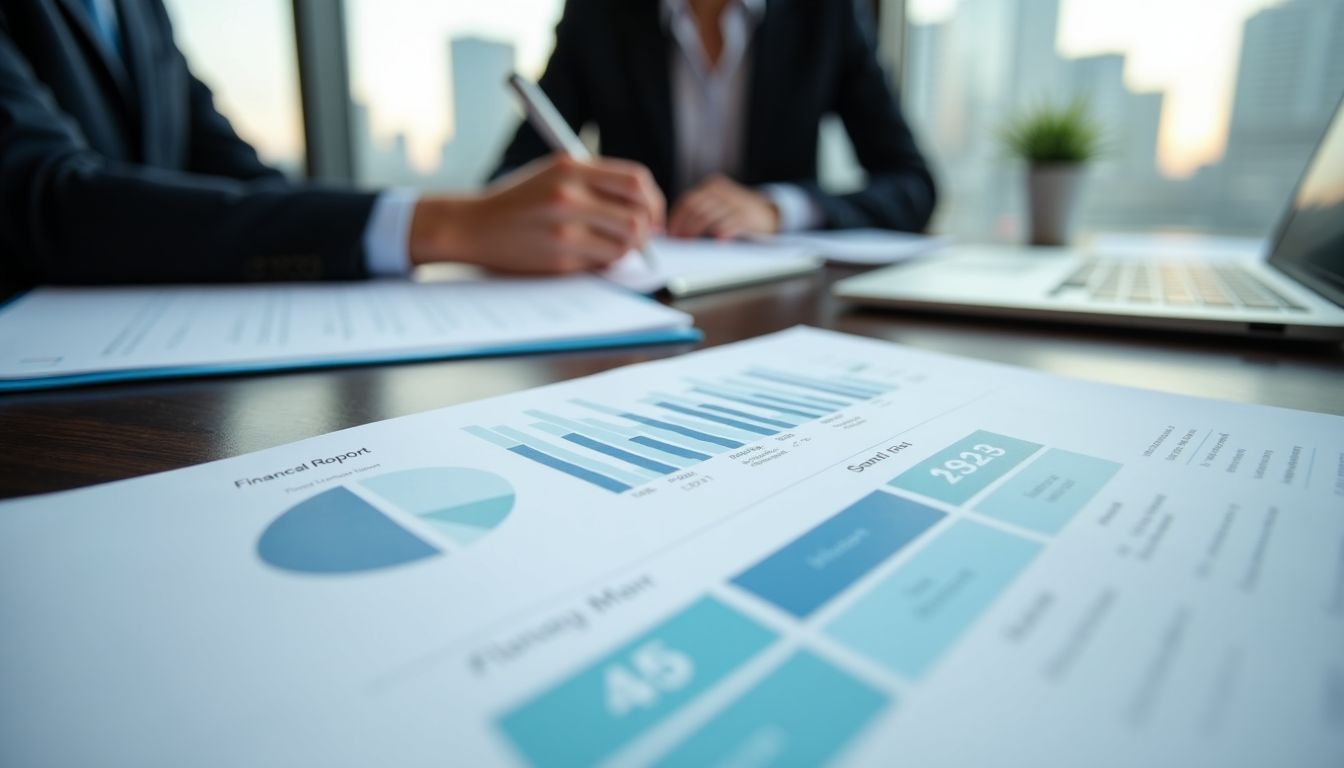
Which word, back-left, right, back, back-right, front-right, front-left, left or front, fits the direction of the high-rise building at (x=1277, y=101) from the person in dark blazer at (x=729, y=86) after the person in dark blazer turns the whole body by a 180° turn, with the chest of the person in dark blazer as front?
right

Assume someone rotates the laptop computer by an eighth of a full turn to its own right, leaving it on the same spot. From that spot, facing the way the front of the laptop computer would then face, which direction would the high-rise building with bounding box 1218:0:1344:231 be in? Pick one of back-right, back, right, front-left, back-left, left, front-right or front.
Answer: front-right

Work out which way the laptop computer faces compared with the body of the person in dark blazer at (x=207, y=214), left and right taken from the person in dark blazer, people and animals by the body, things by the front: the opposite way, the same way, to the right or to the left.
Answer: the opposite way

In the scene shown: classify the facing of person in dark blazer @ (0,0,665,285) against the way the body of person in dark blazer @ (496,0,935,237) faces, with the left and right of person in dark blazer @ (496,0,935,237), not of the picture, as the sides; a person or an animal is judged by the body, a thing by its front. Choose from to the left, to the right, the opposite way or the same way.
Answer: to the left

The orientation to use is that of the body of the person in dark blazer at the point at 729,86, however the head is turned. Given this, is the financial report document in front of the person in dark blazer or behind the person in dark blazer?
in front

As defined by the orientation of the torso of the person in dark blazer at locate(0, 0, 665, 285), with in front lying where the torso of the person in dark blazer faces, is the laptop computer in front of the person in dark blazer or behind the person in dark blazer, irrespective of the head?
in front

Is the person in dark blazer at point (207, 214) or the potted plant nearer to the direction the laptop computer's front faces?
the person in dark blazer

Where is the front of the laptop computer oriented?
to the viewer's left

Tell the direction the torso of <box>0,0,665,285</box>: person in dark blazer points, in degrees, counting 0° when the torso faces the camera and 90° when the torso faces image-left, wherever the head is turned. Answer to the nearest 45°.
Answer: approximately 315°

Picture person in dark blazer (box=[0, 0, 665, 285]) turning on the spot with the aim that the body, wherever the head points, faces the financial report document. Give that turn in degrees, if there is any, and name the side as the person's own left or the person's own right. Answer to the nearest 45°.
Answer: approximately 45° to the person's own right

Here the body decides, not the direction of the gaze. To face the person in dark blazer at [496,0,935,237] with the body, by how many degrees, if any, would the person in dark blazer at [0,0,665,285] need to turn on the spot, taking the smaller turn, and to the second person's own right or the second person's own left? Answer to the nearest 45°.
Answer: approximately 90° to the second person's own left

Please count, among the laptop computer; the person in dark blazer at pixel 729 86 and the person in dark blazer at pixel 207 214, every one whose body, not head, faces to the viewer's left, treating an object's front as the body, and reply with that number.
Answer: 1

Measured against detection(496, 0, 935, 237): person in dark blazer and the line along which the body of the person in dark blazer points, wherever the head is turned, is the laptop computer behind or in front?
in front
